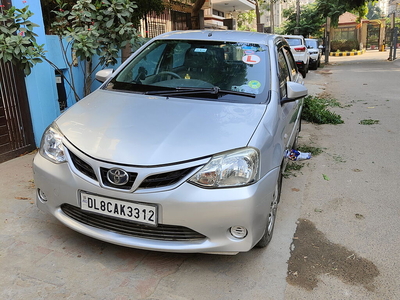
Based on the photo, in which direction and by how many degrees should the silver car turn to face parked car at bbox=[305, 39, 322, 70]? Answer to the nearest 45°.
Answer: approximately 180°

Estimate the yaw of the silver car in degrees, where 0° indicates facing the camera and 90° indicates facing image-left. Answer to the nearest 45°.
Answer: approximately 45°

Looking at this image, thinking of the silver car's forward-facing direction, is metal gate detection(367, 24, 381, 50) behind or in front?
behind

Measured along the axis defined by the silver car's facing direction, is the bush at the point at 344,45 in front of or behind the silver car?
behind

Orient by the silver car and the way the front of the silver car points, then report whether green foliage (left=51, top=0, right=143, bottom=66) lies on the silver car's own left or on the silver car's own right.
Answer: on the silver car's own right

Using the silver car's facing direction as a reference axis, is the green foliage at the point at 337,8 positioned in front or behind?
behind

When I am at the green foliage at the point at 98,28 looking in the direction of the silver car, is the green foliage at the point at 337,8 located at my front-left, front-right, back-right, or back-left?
back-left

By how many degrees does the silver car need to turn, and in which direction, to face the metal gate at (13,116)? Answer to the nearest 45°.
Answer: approximately 90° to its right

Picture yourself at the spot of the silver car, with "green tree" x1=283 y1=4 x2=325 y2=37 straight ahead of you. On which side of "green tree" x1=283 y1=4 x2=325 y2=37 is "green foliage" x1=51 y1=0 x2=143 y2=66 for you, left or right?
left

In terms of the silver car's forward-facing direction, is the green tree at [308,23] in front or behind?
behind
